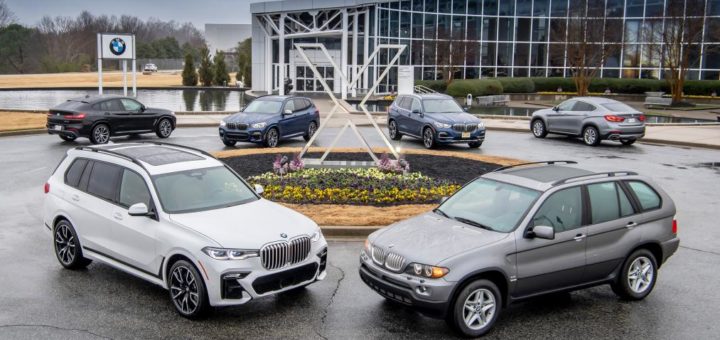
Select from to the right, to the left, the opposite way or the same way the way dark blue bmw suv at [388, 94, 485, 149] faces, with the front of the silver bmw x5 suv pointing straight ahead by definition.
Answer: to the left

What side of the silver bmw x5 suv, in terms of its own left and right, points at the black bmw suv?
right

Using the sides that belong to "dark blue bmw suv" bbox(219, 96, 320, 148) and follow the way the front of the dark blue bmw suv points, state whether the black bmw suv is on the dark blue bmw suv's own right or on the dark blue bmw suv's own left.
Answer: on the dark blue bmw suv's own right

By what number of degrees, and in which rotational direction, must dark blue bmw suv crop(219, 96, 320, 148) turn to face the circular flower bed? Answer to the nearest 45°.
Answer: approximately 45° to its left

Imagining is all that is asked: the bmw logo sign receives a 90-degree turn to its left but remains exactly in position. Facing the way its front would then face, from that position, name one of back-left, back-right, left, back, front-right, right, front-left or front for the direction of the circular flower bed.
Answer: right

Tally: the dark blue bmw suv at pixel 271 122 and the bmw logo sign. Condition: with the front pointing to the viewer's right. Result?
0

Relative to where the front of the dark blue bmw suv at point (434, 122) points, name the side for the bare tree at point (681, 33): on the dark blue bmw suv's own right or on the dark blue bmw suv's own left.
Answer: on the dark blue bmw suv's own left

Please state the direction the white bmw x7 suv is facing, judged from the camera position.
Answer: facing the viewer and to the right of the viewer

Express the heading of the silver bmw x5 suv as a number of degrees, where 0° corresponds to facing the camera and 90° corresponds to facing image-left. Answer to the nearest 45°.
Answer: approximately 45°

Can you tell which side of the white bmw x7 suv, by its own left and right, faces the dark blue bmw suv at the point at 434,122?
left

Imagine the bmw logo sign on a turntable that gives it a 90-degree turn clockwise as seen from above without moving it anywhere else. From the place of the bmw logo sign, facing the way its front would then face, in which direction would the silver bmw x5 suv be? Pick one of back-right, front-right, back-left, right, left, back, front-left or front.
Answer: left

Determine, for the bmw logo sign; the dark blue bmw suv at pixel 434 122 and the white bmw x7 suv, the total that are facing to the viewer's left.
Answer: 0

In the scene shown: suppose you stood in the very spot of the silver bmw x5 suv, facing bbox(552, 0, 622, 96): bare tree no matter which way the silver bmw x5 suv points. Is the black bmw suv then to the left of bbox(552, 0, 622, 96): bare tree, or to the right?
left

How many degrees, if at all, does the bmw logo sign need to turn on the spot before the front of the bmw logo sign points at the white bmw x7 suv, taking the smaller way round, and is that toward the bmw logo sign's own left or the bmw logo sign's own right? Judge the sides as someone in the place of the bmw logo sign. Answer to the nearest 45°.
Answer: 0° — it already faces it

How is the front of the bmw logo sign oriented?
toward the camera

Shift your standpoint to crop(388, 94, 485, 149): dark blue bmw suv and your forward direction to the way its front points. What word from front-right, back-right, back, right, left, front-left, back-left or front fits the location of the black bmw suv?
back-right
